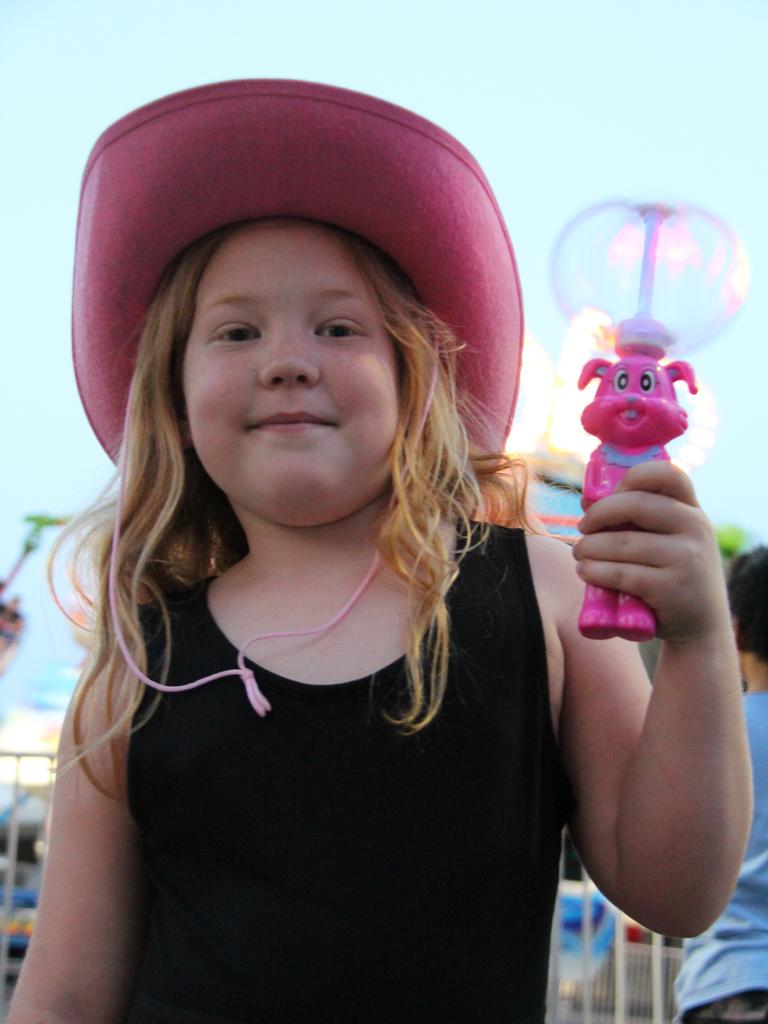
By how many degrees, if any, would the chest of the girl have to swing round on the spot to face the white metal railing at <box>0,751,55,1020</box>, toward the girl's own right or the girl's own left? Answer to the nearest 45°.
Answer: approximately 180°

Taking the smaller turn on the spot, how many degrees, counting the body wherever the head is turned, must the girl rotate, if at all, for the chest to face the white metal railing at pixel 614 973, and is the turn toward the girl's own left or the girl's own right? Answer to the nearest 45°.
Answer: approximately 180°

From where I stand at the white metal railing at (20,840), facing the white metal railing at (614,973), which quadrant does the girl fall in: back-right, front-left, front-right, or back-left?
front-right

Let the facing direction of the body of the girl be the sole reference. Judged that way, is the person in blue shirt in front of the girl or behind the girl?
behind

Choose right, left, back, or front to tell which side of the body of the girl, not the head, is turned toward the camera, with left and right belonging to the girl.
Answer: front

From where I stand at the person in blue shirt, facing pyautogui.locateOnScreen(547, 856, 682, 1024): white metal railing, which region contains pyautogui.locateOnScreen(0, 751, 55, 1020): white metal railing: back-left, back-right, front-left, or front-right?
front-left
